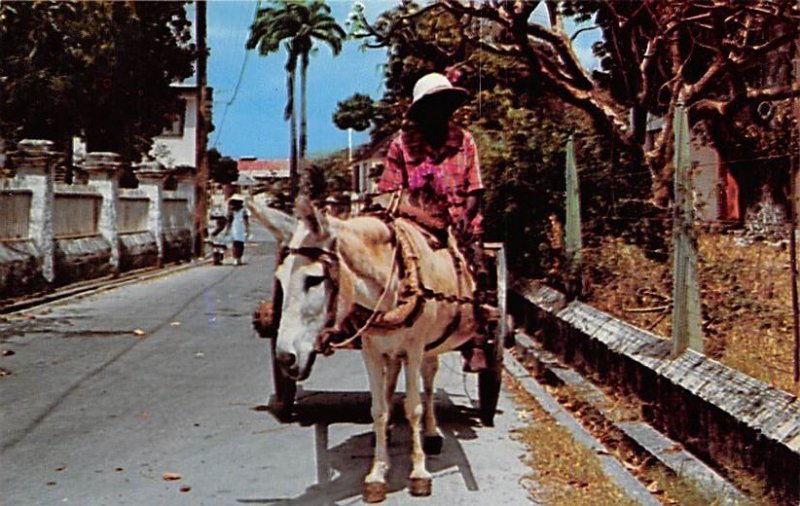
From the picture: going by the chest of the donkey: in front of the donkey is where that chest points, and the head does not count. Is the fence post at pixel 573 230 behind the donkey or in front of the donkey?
behind

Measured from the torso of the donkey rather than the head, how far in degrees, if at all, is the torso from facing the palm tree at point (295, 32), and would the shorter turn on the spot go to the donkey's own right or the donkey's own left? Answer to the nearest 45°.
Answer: approximately 135° to the donkey's own right

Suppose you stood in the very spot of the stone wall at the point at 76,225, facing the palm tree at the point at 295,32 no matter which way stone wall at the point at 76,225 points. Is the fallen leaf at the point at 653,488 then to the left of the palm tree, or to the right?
right

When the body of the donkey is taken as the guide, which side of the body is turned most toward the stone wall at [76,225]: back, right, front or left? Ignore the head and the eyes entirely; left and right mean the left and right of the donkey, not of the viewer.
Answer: right

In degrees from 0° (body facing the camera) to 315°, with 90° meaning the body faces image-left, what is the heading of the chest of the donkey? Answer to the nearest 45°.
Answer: approximately 45°

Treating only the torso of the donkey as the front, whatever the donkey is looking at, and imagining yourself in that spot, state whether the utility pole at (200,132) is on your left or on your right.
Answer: on your right

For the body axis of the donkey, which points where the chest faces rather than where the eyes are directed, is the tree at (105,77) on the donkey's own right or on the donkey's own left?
on the donkey's own right

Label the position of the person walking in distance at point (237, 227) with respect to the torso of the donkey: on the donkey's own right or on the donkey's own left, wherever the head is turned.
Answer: on the donkey's own right
